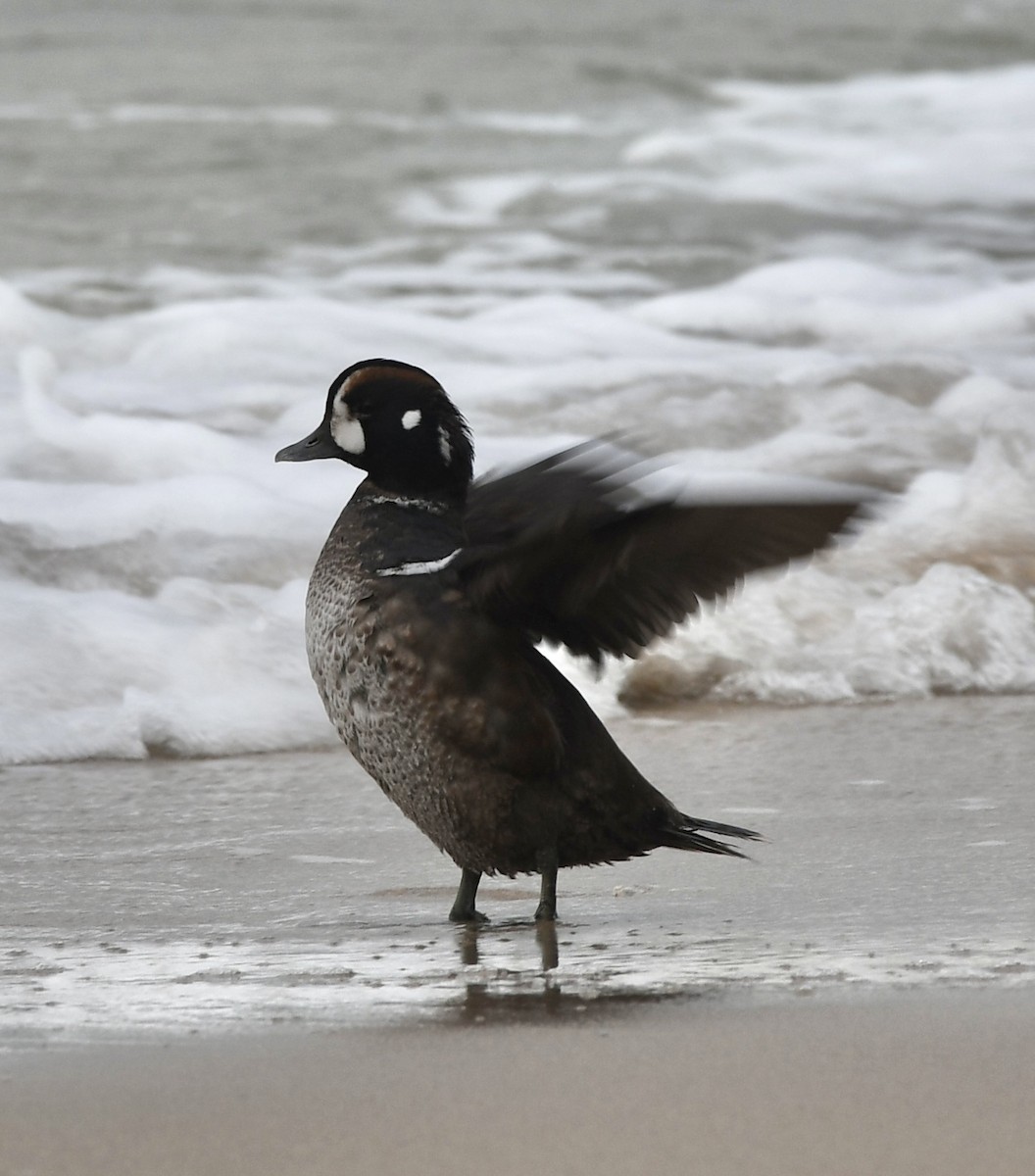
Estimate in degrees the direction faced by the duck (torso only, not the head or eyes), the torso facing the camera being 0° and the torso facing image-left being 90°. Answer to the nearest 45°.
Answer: approximately 90°
